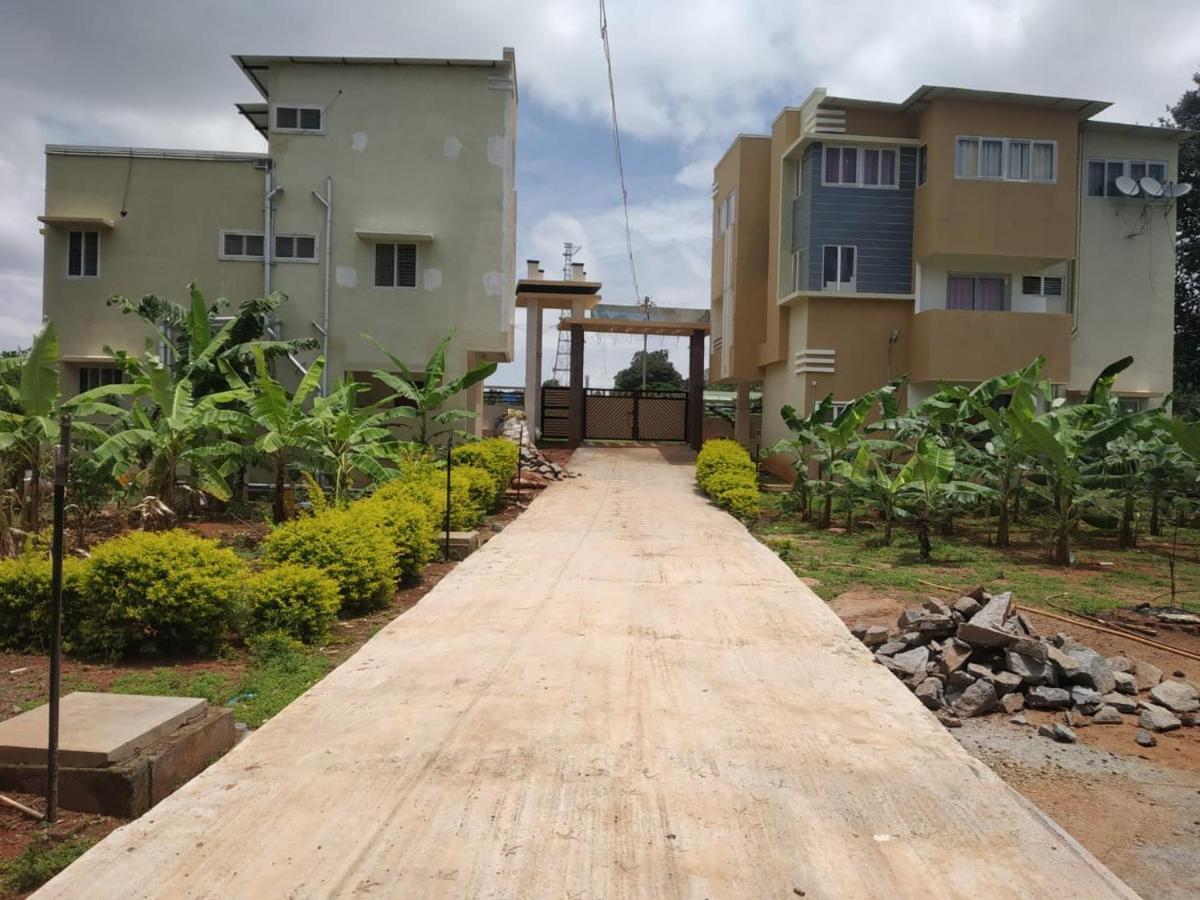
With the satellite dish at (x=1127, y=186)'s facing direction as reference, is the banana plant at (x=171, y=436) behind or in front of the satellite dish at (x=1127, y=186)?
in front

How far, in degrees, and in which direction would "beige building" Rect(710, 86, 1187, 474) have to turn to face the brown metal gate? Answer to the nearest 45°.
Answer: approximately 135° to its right

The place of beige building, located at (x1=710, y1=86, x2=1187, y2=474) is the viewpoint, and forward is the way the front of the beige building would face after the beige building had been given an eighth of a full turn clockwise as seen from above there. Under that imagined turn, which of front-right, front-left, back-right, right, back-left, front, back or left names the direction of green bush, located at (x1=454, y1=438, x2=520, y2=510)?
front

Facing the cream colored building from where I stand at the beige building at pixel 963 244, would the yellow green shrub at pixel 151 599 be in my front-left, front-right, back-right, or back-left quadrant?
front-left

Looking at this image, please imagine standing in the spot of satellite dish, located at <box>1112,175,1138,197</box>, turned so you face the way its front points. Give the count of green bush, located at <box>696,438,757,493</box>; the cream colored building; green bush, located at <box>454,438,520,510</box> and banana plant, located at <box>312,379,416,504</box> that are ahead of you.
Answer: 4

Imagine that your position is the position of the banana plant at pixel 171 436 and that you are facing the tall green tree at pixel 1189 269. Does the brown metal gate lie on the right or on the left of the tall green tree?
left

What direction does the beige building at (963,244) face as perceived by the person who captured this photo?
facing the viewer

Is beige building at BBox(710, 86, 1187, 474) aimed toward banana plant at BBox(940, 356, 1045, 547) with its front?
yes

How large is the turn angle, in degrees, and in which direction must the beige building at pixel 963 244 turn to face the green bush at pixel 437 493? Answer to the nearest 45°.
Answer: approximately 45° to its right

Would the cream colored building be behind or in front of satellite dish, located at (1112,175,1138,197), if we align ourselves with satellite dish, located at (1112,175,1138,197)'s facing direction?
in front

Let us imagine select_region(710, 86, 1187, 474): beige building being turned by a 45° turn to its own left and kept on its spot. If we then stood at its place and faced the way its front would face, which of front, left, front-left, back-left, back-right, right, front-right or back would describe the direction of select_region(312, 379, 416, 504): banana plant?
right

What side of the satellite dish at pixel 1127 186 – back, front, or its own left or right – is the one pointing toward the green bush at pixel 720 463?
front
